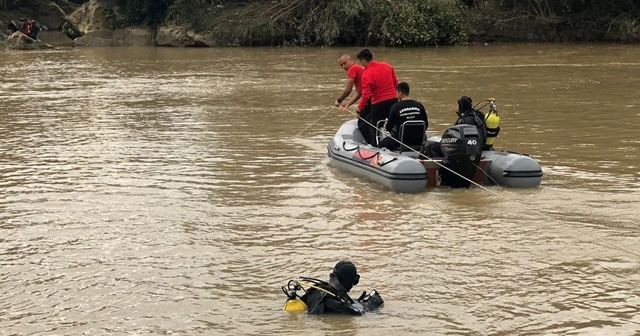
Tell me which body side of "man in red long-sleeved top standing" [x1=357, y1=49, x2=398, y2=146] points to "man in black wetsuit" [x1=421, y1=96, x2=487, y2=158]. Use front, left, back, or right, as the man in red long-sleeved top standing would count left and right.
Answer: back

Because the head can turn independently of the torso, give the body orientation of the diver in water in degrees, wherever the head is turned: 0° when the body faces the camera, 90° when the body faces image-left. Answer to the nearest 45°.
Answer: approximately 270°

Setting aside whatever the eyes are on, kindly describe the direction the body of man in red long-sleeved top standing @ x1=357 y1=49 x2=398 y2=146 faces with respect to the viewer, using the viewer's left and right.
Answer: facing away from the viewer and to the left of the viewer

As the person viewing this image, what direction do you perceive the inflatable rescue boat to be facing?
facing away from the viewer and to the left of the viewer

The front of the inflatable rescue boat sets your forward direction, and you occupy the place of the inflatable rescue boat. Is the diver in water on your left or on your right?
on your left
